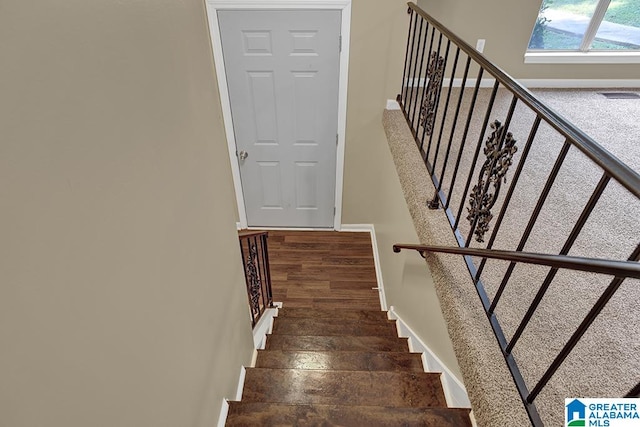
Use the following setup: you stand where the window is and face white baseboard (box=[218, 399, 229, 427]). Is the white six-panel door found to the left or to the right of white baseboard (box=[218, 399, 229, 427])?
right

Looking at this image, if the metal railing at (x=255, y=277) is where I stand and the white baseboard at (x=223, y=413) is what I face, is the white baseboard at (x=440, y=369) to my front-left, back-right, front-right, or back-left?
front-left

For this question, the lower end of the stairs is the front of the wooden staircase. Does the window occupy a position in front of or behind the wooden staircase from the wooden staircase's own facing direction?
in front

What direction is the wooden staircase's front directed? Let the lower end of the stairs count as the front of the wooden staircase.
away from the camera

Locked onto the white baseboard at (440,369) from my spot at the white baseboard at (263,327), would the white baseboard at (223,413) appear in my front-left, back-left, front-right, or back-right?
front-right

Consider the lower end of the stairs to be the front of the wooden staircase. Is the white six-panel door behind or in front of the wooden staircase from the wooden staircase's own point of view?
in front
